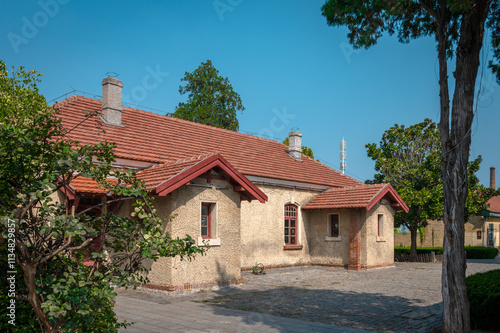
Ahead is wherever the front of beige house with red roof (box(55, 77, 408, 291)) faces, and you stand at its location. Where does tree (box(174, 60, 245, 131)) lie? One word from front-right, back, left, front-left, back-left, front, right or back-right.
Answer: back-left

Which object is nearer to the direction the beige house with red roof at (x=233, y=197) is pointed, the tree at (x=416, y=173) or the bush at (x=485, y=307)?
the bush

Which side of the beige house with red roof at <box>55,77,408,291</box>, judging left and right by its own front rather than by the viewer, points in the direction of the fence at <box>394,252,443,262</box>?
left

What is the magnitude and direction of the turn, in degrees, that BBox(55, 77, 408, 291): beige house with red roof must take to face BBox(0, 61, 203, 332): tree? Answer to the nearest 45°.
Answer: approximately 45° to its right

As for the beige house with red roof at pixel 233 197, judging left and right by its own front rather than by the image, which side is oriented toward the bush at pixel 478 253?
left

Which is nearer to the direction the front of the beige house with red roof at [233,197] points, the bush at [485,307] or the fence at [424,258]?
the bush

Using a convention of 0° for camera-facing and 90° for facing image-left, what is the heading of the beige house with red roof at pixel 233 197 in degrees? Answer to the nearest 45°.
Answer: approximately 315°
